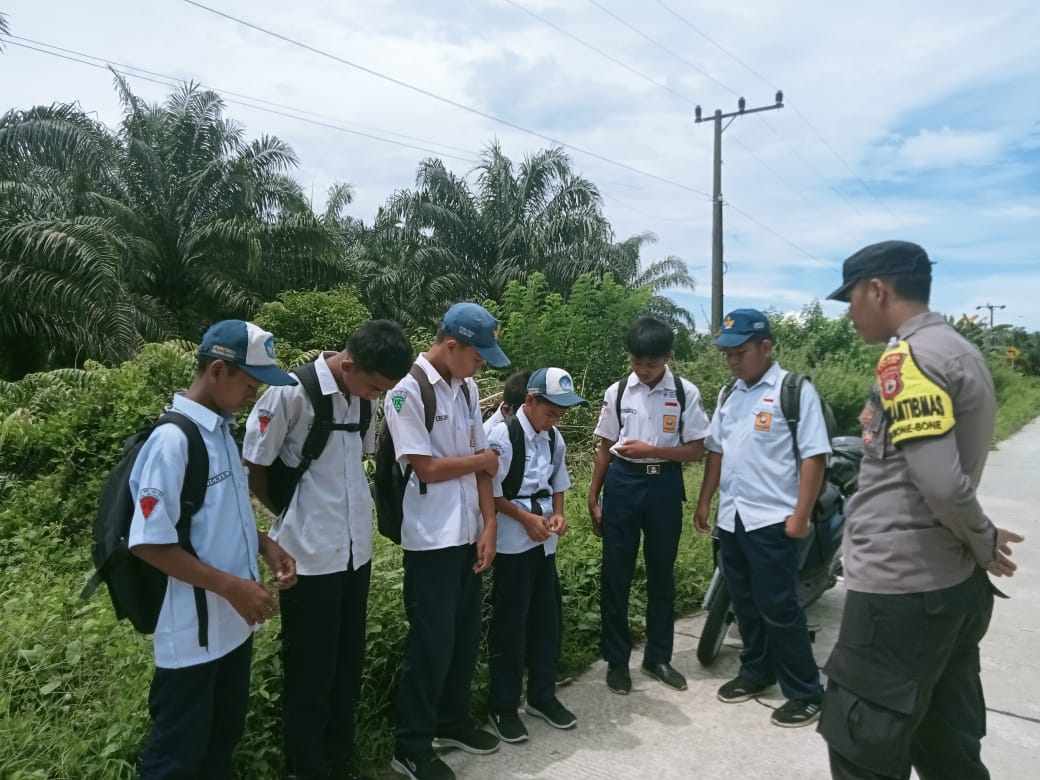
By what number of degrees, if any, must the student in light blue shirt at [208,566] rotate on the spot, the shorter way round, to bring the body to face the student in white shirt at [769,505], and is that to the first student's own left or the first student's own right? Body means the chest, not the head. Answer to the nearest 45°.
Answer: approximately 45° to the first student's own left

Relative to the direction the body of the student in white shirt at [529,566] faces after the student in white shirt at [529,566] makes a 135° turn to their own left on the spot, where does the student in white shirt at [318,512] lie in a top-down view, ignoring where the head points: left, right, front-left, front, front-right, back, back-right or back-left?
back-left

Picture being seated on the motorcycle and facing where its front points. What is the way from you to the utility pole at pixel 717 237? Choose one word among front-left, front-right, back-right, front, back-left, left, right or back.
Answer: back-right

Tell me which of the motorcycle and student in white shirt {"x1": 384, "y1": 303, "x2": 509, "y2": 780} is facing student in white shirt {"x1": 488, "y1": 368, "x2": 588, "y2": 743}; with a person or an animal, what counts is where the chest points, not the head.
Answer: the motorcycle

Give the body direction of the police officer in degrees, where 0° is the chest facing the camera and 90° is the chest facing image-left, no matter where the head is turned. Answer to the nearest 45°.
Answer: approximately 90°

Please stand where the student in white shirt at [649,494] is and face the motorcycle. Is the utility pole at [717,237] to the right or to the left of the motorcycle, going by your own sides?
left

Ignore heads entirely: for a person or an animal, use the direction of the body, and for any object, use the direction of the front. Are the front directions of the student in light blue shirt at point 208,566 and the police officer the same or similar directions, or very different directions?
very different directions

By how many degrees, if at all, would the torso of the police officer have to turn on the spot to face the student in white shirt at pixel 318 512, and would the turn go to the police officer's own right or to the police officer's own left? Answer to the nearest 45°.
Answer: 0° — they already face them

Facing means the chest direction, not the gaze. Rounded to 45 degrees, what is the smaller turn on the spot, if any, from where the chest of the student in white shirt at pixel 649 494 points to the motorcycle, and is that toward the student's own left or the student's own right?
approximately 135° to the student's own left

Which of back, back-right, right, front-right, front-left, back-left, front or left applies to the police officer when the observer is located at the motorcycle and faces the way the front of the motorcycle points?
front-left

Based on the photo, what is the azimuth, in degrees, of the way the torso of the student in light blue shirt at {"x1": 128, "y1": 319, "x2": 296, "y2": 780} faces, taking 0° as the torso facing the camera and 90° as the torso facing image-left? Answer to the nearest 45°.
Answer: approximately 315°

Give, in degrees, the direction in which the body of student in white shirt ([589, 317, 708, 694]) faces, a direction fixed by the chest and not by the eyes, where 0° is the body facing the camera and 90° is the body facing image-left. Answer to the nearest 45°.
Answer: approximately 0°

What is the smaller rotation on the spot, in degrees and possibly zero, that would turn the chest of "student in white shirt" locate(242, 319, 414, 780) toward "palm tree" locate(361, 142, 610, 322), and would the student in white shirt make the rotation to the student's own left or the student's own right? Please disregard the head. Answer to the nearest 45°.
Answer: approximately 135° to the student's own left

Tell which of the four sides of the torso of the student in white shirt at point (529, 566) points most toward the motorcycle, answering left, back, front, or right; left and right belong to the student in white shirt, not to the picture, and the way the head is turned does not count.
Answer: left
